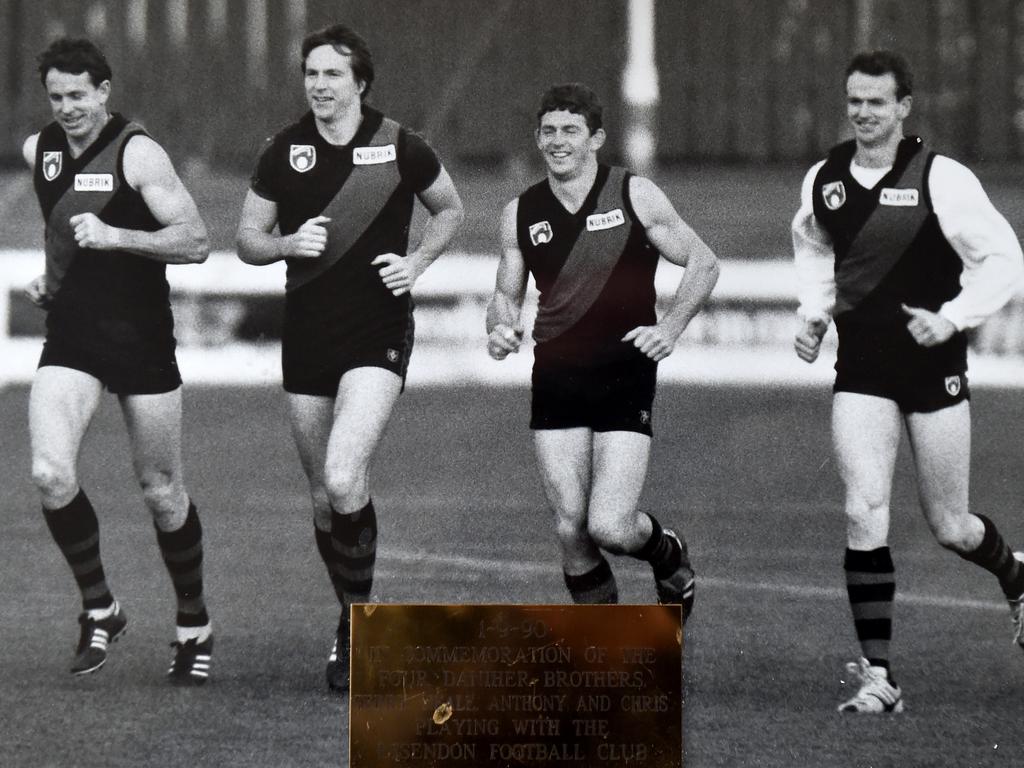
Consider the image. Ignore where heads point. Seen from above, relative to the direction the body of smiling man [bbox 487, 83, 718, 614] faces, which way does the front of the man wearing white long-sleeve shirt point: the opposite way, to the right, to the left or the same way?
the same way

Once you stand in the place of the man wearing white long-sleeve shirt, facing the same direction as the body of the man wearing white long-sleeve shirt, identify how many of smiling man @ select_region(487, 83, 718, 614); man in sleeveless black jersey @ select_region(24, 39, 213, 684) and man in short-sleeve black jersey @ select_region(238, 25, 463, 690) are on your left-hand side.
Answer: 0

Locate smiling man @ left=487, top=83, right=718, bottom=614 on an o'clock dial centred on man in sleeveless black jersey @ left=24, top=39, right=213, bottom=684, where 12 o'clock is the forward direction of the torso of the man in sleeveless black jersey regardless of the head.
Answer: The smiling man is roughly at 8 o'clock from the man in sleeveless black jersey.

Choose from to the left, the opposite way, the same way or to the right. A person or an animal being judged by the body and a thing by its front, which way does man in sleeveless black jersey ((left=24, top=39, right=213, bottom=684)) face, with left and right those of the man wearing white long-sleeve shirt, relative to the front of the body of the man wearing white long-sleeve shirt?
the same way

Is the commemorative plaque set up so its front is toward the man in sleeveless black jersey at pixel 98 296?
no

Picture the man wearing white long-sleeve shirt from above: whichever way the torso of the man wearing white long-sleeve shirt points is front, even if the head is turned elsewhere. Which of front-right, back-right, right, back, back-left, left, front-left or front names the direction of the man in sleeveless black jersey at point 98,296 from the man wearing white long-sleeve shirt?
front-right

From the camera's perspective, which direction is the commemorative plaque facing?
toward the camera

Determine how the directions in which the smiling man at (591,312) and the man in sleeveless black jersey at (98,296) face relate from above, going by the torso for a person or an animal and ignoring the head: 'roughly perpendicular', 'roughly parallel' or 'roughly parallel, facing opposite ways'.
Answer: roughly parallel

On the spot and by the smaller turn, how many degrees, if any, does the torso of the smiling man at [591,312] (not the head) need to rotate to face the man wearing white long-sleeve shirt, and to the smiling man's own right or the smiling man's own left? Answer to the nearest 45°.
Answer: approximately 135° to the smiling man's own left

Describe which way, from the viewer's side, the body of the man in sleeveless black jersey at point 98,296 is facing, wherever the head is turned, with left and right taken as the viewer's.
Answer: facing the viewer and to the left of the viewer

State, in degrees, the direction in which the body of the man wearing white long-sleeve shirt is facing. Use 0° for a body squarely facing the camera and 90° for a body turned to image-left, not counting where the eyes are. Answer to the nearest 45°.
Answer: approximately 45°

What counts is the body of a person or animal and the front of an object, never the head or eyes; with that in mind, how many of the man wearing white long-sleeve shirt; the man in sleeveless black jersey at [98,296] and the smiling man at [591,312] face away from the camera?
0

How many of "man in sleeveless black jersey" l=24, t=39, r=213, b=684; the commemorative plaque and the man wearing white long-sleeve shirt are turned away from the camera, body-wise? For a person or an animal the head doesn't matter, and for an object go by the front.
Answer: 0
